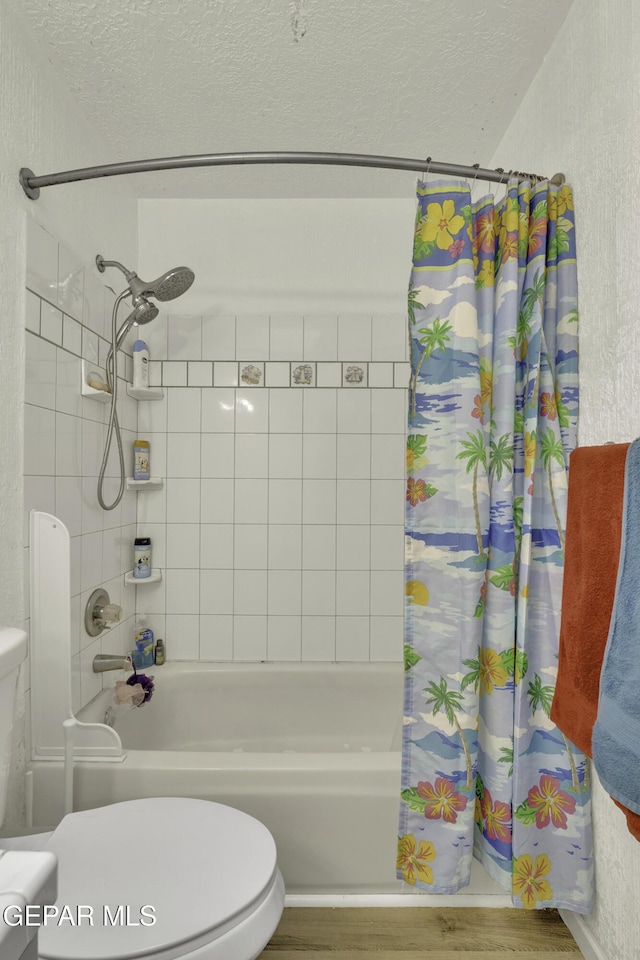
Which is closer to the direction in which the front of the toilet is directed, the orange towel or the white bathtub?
the orange towel

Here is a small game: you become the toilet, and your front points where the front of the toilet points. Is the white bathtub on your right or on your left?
on your left

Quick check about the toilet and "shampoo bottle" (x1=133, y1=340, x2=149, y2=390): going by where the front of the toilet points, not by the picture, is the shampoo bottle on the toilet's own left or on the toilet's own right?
on the toilet's own left

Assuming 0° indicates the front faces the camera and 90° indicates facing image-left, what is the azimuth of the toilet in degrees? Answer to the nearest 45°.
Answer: approximately 270°
